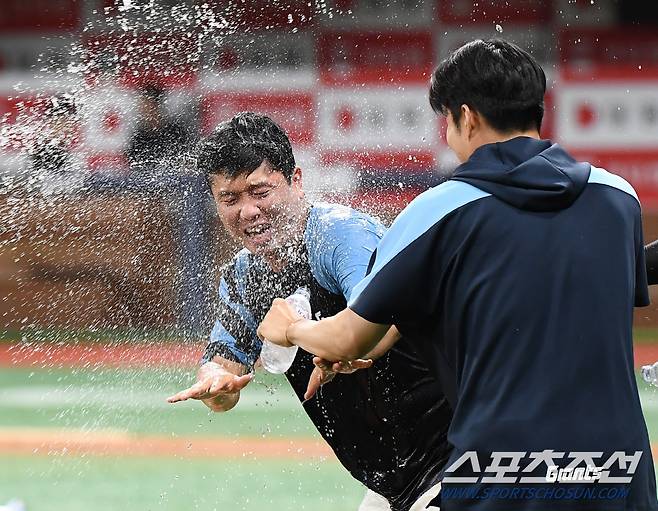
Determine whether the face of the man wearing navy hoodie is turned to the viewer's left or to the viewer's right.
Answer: to the viewer's left

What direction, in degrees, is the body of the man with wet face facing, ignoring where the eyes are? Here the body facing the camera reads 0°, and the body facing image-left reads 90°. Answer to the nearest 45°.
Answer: approximately 45°

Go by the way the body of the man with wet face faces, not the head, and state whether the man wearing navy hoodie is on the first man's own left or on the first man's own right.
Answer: on the first man's own left
